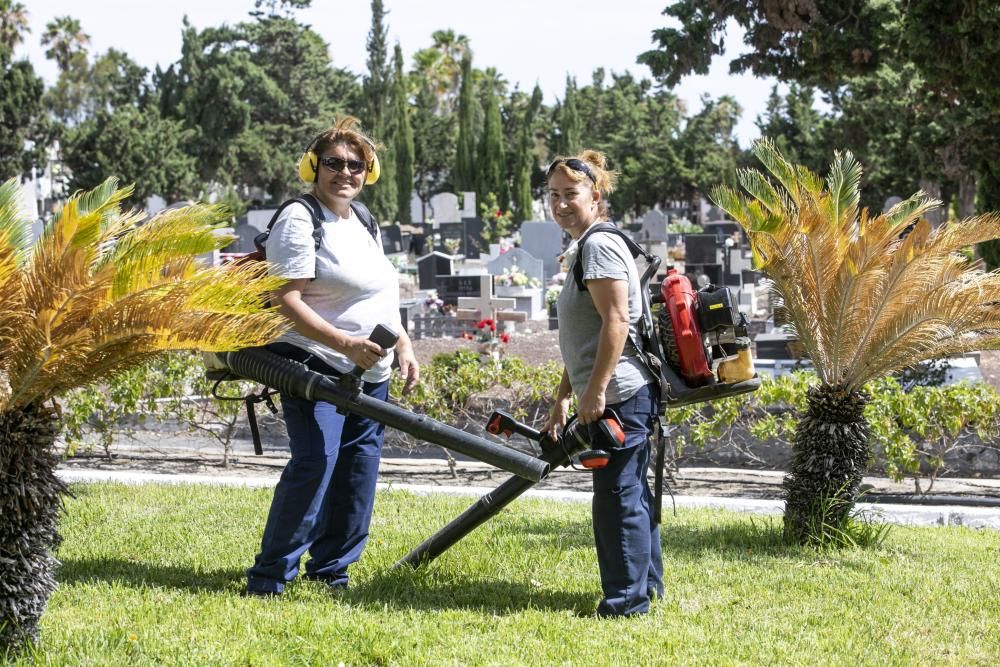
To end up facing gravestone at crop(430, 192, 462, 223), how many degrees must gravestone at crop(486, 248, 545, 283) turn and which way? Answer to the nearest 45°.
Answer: approximately 180°

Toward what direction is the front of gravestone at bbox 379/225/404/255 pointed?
toward the camera

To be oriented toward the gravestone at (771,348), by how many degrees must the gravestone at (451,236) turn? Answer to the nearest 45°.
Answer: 0° — it already faces it

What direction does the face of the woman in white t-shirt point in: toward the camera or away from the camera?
toward the camera

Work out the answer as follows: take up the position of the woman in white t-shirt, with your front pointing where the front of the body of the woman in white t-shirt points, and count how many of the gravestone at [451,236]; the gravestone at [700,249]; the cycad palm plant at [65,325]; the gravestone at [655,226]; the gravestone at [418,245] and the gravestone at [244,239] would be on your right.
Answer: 1

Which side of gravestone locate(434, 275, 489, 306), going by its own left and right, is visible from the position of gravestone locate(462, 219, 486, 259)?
back

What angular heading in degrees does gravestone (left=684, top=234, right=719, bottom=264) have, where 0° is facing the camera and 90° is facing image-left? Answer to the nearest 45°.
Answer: approximately 0°

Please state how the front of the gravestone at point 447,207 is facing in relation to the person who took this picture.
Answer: facing the viewer

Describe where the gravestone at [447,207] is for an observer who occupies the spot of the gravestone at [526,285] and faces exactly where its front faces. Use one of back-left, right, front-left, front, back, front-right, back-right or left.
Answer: back

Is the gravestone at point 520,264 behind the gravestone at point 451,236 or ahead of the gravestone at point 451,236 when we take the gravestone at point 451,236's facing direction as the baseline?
ahead

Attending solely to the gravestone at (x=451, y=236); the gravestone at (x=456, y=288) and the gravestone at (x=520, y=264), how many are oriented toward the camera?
3

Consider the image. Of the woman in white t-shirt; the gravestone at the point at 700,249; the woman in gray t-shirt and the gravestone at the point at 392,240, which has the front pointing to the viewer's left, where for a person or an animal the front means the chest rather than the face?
the woman in gray t-shirt

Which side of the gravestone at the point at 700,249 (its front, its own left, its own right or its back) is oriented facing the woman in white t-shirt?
front

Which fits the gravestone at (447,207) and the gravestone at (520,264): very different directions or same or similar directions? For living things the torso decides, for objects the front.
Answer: same or similar directions

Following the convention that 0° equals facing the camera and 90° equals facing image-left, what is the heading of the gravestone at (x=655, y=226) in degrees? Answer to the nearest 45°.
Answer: approximately 0°

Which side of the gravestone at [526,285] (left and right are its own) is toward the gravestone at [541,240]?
back
